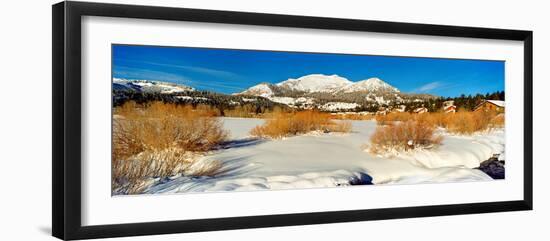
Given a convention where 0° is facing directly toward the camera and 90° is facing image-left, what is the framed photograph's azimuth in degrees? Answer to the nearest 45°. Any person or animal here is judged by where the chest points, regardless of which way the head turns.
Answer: approximately 315°
